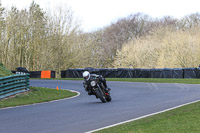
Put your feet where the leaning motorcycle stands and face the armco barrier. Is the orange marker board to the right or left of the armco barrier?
right

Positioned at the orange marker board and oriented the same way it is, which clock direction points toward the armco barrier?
The armco barrier is roughly at 12 o'clock from the orange marker board.

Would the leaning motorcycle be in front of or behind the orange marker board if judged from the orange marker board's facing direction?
in front

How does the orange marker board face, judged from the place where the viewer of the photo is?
facing the viewer
